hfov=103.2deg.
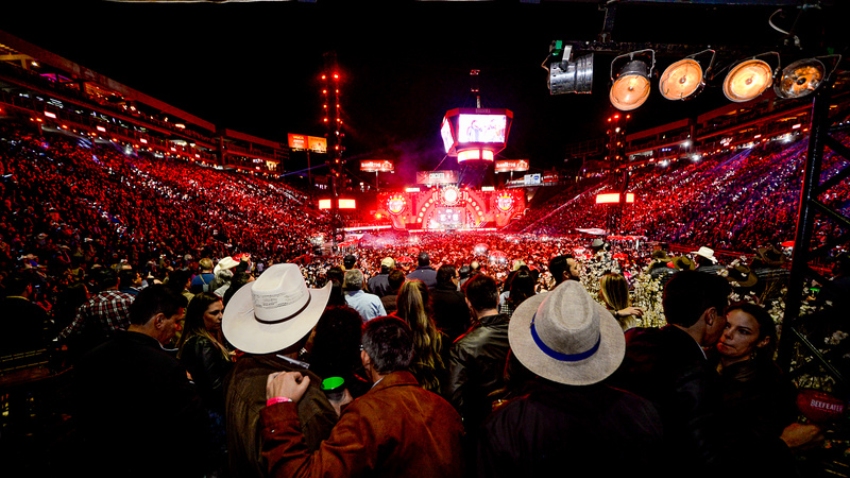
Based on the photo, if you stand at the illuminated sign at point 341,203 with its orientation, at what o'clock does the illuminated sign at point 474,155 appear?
the illuminated sign at point 474,155 is roughly at 9 o'clock from the illuminated sign at point 341,203.

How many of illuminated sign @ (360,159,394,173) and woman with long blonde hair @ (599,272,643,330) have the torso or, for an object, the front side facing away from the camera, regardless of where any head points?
1

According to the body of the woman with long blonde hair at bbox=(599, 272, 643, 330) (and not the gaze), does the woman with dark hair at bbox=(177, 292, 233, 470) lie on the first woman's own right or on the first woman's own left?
on the first woman's own left

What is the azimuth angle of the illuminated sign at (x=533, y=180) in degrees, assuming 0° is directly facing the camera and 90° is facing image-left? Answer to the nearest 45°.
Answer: approximately 0°

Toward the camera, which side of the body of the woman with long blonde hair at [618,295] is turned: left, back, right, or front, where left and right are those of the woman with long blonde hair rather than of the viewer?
back

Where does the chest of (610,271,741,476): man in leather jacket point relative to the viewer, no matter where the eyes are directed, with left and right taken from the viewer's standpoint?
facing away from the viewer and to the right of the viewer

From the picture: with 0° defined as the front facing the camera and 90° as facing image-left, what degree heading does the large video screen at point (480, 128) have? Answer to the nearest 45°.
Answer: approximately 0°

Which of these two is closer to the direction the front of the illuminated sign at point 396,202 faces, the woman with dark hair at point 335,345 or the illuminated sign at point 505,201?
the woman with dark hair

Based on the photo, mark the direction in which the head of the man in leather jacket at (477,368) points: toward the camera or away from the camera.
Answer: away from the camera

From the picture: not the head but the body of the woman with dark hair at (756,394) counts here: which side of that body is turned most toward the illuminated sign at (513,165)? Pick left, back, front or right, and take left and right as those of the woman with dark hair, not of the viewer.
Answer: right

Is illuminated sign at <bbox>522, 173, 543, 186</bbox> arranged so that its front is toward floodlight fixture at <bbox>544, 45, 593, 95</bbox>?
yes

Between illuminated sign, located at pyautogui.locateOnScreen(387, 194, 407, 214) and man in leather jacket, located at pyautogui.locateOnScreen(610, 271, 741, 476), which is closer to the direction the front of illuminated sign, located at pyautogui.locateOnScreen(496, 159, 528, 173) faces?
the man in leather jacket

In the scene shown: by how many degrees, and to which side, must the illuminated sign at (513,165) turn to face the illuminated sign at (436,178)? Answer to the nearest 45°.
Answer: approximately 45° to its right
